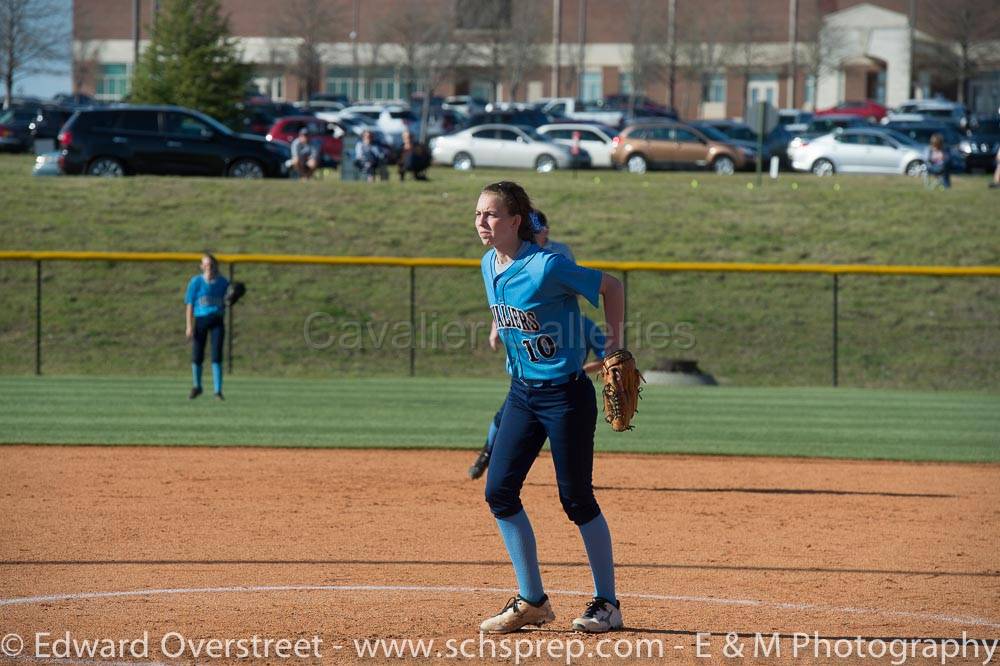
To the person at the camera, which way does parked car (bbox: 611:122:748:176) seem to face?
facing to the right of the viewer

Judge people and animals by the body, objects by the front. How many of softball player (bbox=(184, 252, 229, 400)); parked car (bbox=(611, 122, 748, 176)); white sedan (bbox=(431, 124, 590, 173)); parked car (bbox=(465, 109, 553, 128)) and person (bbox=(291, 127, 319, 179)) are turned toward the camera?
2

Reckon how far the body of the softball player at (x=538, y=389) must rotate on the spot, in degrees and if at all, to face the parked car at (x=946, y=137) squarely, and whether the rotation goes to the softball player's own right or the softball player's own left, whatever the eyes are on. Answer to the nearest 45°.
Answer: approximately 135° to the softball player's own right

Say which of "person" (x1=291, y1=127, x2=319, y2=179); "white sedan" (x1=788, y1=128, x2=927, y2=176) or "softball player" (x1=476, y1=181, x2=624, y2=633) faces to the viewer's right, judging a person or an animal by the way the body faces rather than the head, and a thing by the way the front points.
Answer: the white sedan

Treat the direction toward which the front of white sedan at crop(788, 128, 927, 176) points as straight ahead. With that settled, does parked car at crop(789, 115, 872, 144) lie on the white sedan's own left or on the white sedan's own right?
on the white sedan's own left

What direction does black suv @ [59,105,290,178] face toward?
to the viewer's right

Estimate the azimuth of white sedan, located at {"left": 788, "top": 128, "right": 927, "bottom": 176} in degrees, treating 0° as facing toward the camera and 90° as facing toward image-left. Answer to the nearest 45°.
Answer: approximately 270°
